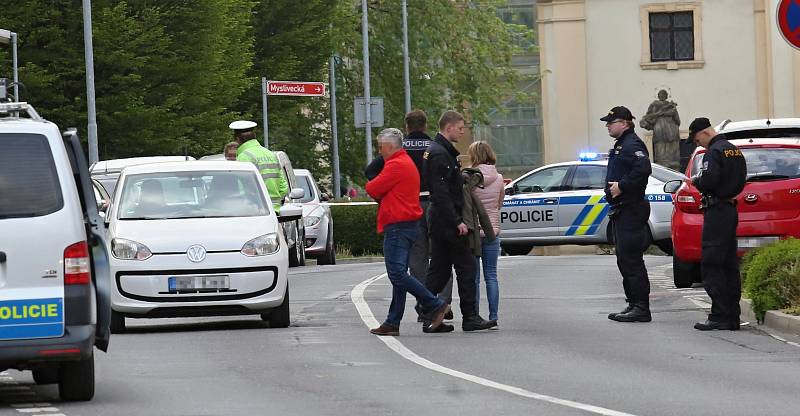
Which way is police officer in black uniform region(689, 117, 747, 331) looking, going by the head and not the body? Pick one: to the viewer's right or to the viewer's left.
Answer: to the viewer's left

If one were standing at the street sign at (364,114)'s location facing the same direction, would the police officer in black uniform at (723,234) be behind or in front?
behind

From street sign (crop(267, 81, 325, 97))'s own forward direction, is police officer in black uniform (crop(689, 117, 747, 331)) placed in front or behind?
in front

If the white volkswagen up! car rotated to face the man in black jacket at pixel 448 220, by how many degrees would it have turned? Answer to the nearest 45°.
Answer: approximately 90° to its left

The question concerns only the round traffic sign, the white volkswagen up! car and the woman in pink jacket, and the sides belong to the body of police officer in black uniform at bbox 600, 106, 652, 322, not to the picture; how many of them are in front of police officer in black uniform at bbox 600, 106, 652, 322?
2
